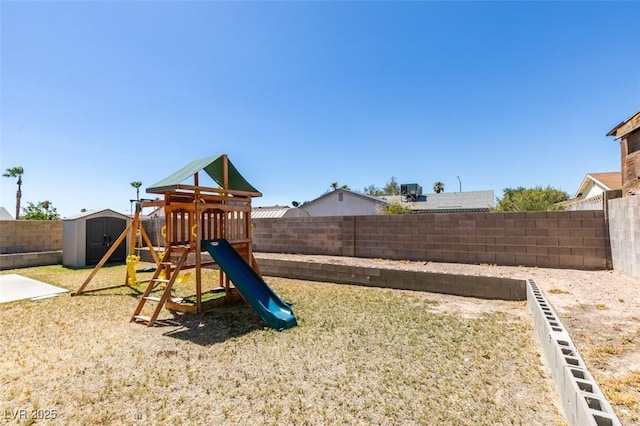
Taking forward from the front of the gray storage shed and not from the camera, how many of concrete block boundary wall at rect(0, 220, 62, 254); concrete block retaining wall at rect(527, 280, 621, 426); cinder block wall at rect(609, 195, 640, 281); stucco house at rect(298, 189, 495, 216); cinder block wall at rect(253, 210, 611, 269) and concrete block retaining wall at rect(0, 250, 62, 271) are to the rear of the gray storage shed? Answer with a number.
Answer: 2

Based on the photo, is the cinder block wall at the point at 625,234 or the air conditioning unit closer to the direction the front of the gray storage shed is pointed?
the cinder block wall

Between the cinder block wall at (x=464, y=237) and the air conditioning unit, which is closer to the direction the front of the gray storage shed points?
the cinder block wall

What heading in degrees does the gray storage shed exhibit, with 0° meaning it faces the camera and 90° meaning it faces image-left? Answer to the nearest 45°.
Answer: approximately 315°

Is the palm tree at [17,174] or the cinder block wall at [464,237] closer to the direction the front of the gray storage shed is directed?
the cinder block wall

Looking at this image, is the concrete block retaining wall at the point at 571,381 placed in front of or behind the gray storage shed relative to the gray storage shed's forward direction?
in front
